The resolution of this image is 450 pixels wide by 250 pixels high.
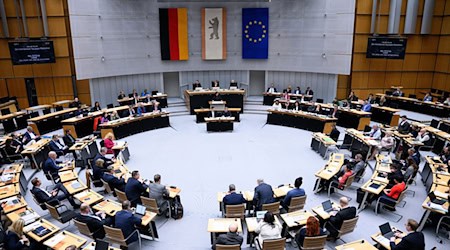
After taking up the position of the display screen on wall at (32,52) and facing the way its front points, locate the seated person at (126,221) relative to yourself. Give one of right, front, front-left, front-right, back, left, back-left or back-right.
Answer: front

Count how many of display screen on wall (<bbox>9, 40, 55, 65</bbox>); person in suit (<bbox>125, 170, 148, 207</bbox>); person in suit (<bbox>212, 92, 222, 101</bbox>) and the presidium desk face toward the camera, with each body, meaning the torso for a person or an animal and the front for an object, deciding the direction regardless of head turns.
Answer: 3

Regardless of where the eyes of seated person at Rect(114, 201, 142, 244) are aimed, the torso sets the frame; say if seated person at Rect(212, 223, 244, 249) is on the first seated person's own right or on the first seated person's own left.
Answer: on the first seated person's own right

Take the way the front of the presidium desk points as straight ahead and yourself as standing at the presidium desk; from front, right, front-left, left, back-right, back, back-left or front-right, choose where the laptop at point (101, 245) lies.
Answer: front

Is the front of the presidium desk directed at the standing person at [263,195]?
yes

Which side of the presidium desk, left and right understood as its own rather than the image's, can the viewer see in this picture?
front

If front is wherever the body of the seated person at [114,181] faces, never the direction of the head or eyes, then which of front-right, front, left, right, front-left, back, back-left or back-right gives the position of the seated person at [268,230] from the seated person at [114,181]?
right

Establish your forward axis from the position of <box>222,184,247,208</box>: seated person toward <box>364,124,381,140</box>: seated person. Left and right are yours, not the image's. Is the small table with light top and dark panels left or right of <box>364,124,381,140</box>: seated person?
left

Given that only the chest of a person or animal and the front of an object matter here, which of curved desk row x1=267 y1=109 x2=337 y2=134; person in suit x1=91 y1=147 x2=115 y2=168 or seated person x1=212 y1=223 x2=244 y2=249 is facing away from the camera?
the seated person

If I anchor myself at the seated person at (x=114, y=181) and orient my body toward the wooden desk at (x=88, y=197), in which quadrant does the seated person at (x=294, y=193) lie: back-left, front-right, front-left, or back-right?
back-left

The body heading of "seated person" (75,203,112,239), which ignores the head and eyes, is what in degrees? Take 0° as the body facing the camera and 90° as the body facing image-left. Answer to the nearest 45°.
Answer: approximately 225°

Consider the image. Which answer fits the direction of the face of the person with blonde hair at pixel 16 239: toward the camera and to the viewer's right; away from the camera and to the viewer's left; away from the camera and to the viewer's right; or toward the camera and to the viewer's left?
away from the camera and to the viewer's right

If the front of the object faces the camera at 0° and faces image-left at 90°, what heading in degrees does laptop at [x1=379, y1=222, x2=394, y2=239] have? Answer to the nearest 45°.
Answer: approximately 315°

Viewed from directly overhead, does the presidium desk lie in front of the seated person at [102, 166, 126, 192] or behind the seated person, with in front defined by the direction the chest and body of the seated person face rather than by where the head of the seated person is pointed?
in front

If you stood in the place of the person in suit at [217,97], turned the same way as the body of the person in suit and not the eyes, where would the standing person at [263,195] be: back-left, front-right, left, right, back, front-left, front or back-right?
front

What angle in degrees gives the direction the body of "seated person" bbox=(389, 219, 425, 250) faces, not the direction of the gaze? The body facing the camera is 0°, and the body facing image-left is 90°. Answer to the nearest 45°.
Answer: approximately 135°

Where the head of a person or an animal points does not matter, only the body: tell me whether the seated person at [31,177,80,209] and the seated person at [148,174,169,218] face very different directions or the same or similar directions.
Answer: same or similar directions

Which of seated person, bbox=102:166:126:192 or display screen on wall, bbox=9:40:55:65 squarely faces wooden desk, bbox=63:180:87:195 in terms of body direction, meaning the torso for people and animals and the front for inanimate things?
the display screen on wall

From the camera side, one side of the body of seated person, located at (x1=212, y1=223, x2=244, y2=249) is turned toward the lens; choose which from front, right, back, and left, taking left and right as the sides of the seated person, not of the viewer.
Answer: back

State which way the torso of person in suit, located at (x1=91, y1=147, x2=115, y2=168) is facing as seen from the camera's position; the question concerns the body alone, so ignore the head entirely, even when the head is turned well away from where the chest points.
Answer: to the viewer's right
